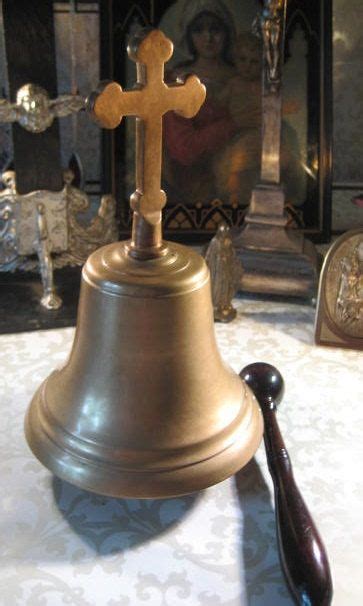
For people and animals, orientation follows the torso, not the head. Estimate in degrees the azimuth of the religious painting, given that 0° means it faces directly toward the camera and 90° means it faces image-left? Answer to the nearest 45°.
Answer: approximately 0°

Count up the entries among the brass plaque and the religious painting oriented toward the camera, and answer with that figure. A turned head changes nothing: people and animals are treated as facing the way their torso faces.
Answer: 2
